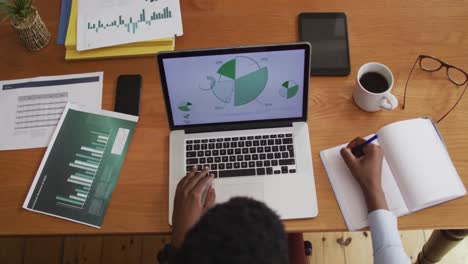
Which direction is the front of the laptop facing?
toward the camera

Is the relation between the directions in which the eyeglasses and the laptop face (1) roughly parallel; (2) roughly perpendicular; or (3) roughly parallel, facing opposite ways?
roughly parallel, facing opposite ways

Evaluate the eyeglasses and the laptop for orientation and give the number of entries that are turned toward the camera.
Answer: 1

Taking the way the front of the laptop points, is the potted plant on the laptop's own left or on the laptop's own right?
on the laptop's own right

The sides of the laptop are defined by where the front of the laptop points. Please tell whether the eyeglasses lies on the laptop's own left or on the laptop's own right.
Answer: on the laptop's own left

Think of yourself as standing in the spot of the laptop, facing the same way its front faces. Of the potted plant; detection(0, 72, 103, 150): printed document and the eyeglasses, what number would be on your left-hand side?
1

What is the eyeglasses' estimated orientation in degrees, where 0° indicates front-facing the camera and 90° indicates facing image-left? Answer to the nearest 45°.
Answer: approximately 225°
